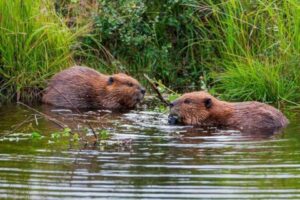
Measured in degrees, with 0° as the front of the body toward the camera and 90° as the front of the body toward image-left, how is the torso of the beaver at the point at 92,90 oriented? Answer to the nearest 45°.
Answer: approximately 270°

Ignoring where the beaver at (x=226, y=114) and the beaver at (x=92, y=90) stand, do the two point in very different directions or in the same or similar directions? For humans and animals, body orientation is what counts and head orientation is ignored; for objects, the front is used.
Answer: very different directions

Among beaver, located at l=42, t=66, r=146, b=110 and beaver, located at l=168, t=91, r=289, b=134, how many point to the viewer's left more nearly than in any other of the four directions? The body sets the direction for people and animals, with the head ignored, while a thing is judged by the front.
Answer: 1

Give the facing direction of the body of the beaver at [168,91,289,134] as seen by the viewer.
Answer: to the viewer's left

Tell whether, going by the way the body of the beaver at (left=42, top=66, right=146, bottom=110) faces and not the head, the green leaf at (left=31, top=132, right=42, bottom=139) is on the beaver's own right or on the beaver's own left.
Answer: on the beaver's own right

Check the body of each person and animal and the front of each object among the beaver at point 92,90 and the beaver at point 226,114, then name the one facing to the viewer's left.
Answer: the beaver at point 226,114
